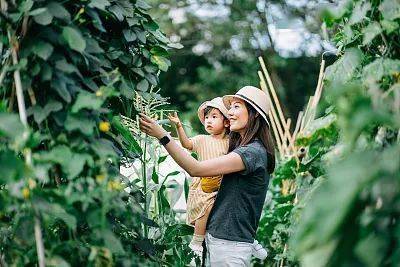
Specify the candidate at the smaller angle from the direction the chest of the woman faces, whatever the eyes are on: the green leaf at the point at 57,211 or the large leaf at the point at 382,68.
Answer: the green leaf

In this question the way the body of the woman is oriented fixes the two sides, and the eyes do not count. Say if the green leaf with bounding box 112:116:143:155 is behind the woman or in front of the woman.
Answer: in front

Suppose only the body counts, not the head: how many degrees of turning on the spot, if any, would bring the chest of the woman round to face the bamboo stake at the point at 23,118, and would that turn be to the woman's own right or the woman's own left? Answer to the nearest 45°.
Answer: approximately 45° to the woman's own left

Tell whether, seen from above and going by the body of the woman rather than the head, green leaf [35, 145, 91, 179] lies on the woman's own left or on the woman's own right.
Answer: on the woman's own left

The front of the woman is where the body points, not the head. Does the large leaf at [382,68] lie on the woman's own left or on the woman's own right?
on the woman's own left

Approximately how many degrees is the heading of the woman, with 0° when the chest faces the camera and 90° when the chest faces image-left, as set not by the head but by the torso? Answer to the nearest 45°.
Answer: approximately 90°

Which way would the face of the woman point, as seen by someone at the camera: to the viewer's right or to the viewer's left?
to the viewer's left

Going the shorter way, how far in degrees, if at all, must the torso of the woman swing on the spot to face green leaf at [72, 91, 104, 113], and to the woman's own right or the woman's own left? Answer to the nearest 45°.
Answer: approximately 45° to the woman's own left

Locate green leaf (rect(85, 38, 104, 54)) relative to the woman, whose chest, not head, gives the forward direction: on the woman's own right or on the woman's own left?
on the woman's own left
